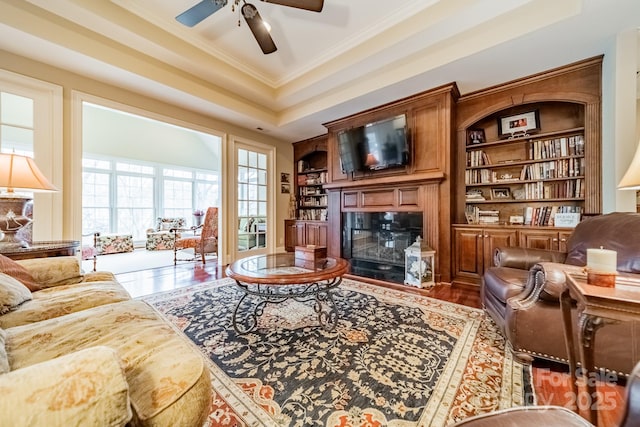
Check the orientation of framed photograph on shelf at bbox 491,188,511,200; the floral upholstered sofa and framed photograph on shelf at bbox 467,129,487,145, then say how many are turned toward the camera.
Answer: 2

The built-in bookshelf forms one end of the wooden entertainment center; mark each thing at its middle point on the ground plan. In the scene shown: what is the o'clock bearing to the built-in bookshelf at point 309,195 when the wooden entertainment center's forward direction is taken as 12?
The built-in bookshelf is roughly at 2 o'clock from the wooden entertainment center.

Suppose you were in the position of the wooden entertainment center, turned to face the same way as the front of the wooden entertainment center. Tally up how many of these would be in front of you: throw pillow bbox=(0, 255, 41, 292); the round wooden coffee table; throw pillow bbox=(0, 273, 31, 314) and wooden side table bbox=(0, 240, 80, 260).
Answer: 4

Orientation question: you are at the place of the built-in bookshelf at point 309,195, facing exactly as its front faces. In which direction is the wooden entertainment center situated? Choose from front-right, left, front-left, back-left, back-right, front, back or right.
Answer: left

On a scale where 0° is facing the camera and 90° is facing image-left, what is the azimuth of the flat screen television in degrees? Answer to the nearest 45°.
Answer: approximately 45°

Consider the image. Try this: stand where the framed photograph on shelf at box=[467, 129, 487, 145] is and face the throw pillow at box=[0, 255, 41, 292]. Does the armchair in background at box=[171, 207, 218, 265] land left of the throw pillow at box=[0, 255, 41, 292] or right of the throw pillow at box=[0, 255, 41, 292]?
right

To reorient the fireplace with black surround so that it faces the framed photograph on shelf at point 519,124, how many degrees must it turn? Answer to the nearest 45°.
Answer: approximately 135° to its left

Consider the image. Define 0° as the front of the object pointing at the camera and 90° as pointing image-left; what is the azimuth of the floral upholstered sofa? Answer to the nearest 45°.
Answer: approximately 270°

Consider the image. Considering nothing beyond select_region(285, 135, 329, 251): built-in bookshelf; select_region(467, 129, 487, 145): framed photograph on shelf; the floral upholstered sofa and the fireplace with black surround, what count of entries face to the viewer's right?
1

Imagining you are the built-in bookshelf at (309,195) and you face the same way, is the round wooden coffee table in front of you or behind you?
in front

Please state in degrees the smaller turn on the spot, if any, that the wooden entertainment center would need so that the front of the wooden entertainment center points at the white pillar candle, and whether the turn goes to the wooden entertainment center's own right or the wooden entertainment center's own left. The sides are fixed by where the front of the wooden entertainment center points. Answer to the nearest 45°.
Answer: approximately 45° to the wooden entertainment center's own left

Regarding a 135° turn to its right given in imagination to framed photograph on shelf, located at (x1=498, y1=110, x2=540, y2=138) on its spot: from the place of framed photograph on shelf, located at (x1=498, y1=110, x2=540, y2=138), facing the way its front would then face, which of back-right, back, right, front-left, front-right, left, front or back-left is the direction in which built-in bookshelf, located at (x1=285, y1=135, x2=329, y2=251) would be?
front-left
